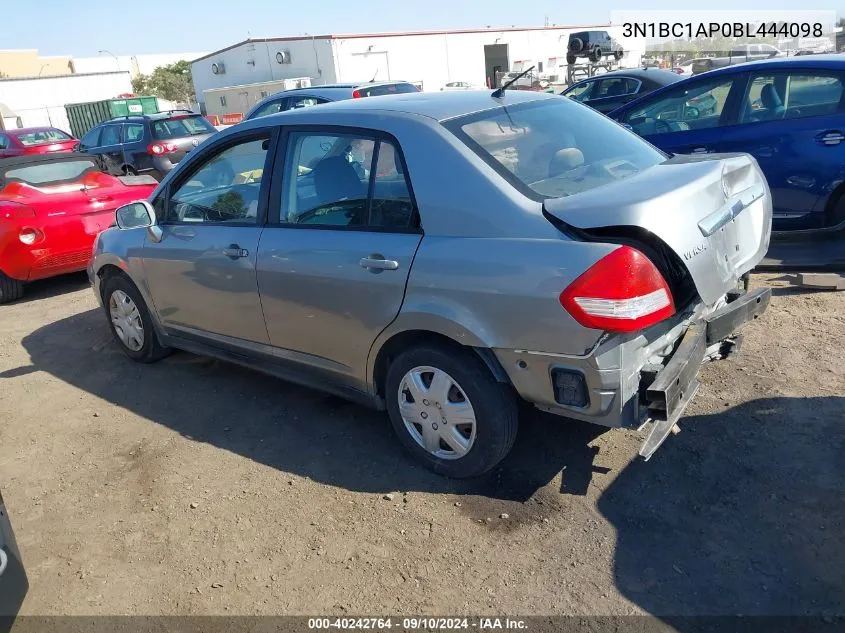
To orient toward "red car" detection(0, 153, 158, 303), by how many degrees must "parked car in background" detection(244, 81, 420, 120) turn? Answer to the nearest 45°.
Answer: approximately 90° to its left

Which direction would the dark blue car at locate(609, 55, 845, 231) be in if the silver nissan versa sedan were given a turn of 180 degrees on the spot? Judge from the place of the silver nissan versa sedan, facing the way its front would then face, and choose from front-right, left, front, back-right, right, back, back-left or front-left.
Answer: left

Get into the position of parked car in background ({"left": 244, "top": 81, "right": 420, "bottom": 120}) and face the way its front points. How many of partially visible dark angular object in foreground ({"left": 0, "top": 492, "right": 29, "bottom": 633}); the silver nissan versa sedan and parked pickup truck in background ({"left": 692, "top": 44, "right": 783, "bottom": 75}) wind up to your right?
1

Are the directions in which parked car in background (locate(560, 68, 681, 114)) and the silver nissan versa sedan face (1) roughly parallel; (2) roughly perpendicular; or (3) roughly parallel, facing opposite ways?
roughly parallel

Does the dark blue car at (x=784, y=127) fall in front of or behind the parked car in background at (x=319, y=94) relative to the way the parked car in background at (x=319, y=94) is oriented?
behind

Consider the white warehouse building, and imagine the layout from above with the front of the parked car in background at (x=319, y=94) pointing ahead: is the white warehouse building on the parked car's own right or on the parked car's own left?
on the parked car's own right

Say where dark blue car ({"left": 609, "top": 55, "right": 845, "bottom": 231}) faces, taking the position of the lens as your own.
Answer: facing to the left of the viewer

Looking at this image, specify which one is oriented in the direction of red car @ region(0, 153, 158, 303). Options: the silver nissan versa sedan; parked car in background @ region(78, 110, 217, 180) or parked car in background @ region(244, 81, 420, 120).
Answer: the silver nissan versa sedan

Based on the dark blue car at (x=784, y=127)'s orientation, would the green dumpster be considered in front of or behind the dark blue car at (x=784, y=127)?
in front

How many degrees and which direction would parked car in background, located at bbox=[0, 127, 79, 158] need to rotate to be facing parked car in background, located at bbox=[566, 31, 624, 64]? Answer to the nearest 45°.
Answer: approximately 135° to its right

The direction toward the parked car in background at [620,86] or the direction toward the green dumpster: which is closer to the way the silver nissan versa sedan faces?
the green dumpster

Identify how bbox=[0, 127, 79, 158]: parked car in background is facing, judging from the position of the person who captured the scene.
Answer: facing away from the viewer and to the left of the viewer

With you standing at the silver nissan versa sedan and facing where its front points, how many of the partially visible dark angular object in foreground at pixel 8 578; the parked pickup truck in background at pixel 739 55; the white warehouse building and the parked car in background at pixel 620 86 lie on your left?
1
